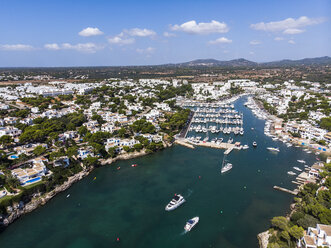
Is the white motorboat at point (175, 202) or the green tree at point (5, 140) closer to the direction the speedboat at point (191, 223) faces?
the white motorboat

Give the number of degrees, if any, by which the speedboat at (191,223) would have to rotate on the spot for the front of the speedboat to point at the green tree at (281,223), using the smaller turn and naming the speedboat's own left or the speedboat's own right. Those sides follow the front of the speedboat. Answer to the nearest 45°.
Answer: approximately 45° to the speedboat's own right

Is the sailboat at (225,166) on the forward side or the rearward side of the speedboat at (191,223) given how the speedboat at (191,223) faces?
on the forward side

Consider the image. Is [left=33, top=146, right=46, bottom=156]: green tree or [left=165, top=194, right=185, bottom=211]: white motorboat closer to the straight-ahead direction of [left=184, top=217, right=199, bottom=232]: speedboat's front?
the white motorboat

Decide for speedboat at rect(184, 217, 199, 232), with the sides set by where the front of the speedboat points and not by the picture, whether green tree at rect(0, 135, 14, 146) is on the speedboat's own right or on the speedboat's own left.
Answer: on the speedboat's own left

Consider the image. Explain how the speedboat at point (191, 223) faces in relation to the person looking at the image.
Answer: facing away from the viewer and to the right of the viewer
